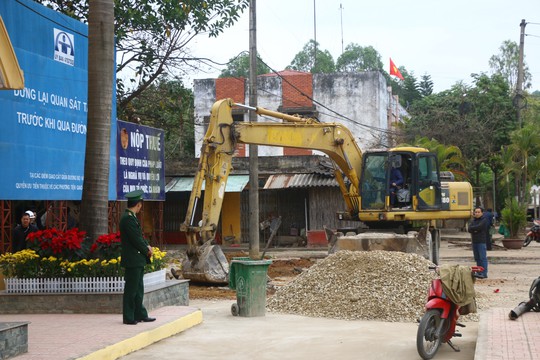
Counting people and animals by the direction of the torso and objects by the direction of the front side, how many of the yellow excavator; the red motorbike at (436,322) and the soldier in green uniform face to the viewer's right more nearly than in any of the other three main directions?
1

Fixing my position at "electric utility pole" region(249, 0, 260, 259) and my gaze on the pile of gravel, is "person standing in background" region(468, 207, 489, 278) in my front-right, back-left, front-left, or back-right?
front-left

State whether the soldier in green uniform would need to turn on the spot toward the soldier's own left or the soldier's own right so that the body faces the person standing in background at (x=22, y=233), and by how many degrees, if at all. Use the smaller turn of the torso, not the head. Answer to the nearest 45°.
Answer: approximately 135° to the soldier's own left

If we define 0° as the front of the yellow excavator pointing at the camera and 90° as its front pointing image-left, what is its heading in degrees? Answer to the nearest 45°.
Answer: approximately 90°

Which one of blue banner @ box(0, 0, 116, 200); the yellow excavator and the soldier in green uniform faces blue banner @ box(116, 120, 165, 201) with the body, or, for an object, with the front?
the yellow excavator

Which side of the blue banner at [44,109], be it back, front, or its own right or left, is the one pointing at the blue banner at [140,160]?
left

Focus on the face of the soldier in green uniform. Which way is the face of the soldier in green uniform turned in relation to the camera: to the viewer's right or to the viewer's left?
to the viewer's right

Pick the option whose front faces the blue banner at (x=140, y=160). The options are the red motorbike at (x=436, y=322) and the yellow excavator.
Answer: the yellow excavator

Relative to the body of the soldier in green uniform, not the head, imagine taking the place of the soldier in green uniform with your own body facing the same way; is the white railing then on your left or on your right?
on your left

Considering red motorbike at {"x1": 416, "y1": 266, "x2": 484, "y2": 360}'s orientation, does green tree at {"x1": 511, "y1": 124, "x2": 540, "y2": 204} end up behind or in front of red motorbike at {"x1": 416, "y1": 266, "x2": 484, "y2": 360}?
behind

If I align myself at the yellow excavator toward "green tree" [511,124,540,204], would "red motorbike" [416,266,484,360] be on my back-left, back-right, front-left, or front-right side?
back-right

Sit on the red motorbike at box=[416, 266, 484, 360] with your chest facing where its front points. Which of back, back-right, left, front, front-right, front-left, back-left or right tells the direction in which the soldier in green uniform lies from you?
front-right

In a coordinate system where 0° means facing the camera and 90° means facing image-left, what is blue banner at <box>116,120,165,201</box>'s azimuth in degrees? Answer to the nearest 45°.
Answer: approximately 315°

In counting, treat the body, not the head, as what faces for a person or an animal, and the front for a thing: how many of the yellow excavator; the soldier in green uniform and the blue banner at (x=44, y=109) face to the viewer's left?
1

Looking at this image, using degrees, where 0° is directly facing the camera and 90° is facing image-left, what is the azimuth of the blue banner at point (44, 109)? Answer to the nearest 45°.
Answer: approximately 315°

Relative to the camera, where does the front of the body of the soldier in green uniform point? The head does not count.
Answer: to the viewer's right

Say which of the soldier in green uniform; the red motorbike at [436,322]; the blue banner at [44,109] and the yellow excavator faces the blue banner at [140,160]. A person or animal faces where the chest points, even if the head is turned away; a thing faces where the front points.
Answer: the yellow excavator

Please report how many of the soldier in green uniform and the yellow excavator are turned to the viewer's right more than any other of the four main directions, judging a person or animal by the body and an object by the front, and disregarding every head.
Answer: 1

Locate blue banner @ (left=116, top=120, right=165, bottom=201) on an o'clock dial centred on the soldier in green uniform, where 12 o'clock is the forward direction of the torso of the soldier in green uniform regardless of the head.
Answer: The blue banner is roughly at 9 o'clock from the soldier in green uniform.
